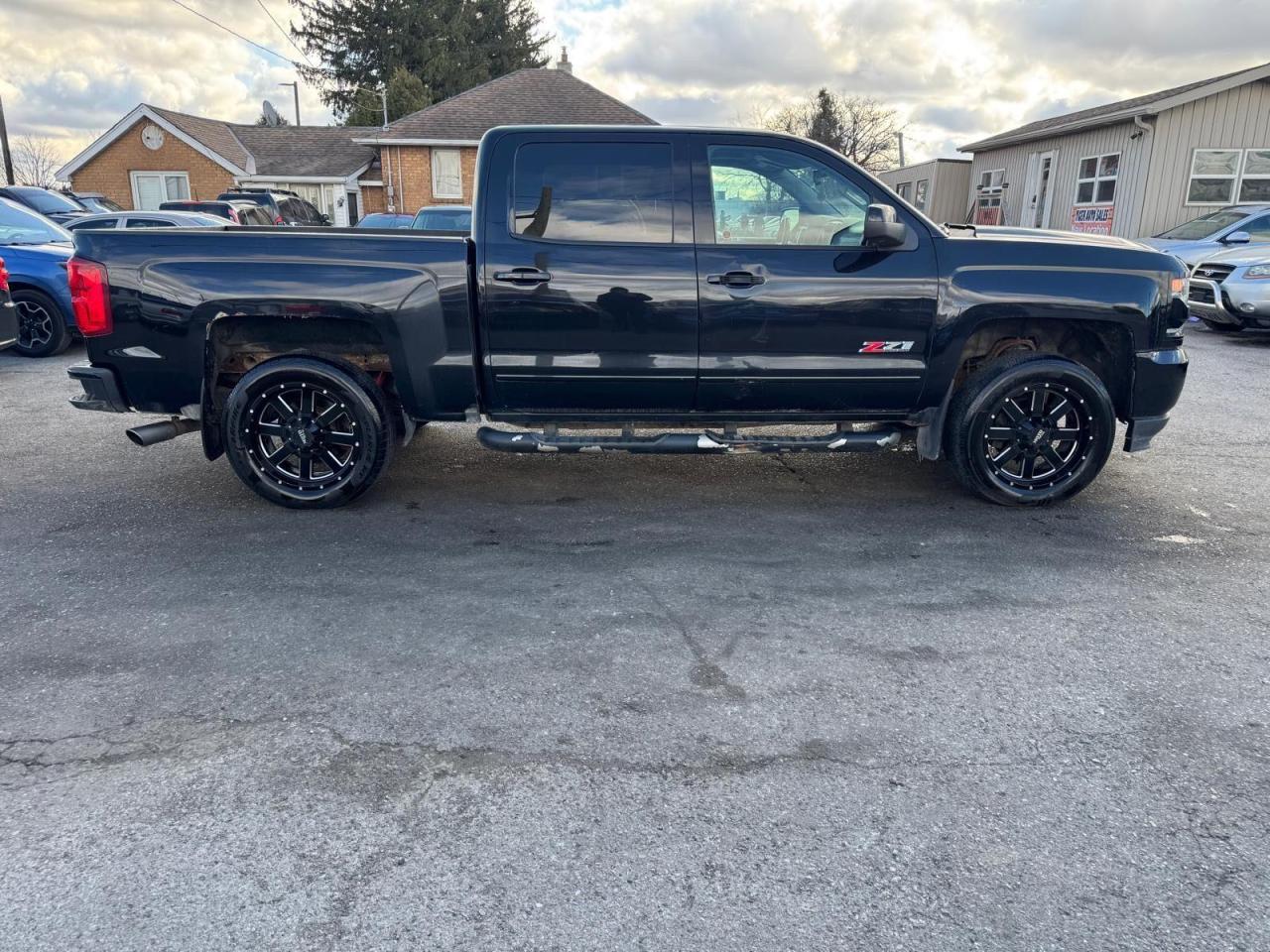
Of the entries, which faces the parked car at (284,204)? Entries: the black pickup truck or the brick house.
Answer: the brick house

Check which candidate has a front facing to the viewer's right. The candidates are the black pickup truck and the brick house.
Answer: the black pickup truck

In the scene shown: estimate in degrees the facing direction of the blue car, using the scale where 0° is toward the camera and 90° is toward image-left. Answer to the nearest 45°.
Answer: approximately 315°

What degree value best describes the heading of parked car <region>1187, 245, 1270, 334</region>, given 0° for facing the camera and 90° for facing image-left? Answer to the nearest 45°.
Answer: approximately 45°

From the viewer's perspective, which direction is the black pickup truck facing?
to the viewer's right

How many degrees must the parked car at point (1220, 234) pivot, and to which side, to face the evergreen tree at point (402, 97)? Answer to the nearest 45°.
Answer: approximately 90° to its right

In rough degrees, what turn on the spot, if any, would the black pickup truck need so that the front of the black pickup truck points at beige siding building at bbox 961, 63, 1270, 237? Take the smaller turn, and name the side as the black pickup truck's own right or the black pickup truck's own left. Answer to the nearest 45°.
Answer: approximately 45° to the black pickup truck's own left

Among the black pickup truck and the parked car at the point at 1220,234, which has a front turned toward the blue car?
the parked car

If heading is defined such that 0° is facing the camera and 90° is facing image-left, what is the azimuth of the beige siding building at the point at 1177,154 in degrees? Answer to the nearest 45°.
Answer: approximately 45°

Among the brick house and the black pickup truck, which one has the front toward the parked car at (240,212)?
the brick house

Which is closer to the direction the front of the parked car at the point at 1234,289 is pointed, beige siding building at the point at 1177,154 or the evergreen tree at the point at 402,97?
the evergreen tree
